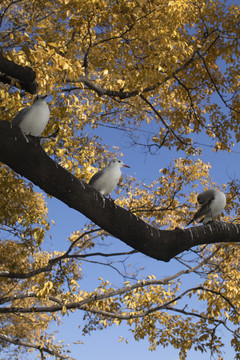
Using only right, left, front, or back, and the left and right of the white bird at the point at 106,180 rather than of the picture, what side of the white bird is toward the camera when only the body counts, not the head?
right

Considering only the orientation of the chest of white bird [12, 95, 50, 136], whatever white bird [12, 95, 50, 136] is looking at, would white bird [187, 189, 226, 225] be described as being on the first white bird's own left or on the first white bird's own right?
on the first white bird's own left

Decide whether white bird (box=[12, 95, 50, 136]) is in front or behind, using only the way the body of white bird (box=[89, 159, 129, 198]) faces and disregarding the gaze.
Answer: behind
